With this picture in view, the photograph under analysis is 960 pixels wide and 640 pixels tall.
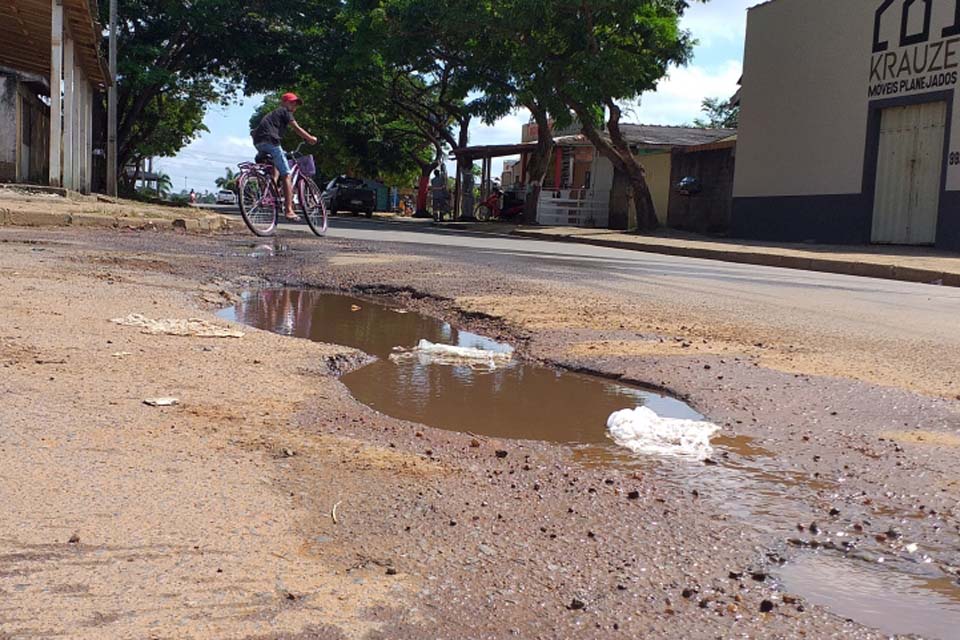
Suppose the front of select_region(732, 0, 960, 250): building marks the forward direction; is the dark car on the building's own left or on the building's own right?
on the building's own right

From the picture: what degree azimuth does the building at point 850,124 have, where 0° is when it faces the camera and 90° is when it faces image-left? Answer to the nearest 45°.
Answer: approximately 45°

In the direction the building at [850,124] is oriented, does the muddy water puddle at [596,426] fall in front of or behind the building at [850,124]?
in front

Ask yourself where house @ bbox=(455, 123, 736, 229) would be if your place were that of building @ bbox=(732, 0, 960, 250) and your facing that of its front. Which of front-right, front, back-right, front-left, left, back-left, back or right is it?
right

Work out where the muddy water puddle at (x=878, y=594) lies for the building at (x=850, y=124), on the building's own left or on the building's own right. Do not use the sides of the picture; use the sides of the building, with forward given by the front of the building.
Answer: on the building's own left

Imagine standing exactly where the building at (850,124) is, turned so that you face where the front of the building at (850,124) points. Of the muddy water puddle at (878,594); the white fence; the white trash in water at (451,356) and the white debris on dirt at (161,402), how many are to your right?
1

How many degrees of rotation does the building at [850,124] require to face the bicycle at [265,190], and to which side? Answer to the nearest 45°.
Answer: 0° — it already faces it

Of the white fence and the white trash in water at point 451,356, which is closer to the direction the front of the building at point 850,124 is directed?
the white trash in water

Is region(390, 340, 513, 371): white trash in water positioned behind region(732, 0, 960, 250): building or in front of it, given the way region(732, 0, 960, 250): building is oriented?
in front

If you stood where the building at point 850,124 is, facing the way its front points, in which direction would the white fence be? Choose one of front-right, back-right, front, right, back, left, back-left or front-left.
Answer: right

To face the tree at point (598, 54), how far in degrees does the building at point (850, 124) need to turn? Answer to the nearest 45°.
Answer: approximately 45° to its right

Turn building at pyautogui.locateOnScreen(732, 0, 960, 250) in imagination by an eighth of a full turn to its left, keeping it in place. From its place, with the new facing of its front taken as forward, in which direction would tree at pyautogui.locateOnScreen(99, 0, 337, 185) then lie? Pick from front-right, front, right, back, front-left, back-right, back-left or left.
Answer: right

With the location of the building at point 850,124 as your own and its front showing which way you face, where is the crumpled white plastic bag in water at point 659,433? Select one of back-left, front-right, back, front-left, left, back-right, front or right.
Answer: front-left
